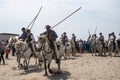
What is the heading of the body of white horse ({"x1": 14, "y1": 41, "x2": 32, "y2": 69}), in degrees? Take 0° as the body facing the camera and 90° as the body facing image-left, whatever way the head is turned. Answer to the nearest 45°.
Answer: approximately 45°

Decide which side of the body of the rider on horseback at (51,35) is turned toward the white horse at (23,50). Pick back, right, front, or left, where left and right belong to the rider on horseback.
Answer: right

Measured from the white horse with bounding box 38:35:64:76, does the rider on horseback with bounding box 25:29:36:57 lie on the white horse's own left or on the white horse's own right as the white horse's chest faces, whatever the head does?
on the white horse's own right

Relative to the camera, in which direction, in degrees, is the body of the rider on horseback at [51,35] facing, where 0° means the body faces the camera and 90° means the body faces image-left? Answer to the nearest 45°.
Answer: approximately 45°

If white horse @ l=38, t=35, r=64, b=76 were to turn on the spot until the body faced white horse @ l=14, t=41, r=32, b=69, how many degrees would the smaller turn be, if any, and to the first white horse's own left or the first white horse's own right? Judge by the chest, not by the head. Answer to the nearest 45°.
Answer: approximately 90° to the first white horse's own right

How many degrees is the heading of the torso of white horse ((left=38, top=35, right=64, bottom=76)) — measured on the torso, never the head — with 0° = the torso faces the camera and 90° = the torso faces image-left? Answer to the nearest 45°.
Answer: approximately 45°

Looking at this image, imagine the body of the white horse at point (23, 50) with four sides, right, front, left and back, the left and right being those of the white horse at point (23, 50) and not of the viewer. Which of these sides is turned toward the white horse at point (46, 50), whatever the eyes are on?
left

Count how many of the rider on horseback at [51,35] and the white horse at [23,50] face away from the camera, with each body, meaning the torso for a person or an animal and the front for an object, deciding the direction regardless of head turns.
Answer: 0

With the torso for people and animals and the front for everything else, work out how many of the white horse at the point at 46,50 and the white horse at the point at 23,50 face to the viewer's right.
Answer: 0
